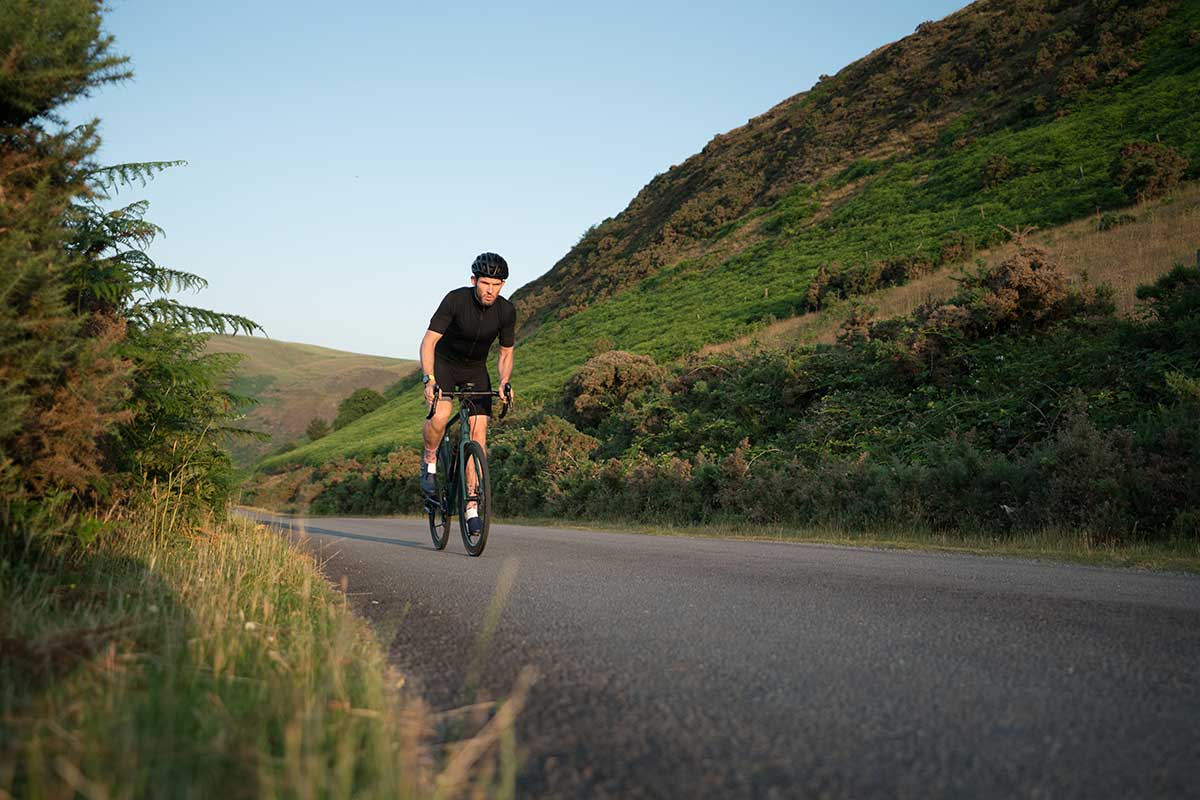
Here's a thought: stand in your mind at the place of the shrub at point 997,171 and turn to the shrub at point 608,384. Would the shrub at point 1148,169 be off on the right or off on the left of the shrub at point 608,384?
left

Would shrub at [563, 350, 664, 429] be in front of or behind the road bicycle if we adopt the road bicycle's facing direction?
behind

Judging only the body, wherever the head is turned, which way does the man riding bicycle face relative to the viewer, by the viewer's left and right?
facing the viewer

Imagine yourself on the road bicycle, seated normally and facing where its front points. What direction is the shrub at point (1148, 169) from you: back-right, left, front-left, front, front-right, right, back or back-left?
back-left

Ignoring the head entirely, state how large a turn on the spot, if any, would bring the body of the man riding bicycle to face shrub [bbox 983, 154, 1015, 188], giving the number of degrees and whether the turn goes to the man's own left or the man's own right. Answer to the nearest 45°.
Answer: approximately 135° to the man's own left

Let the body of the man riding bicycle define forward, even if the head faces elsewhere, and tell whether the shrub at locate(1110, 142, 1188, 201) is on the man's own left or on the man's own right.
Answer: on the man's own left

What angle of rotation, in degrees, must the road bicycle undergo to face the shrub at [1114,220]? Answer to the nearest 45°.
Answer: approximately 135° to its left

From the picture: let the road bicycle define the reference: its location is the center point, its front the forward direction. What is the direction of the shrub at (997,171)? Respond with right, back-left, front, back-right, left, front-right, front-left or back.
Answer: back-left

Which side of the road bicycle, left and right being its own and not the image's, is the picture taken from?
front

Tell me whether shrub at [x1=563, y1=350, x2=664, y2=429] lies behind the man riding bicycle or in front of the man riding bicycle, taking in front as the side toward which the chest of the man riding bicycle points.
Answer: behind
